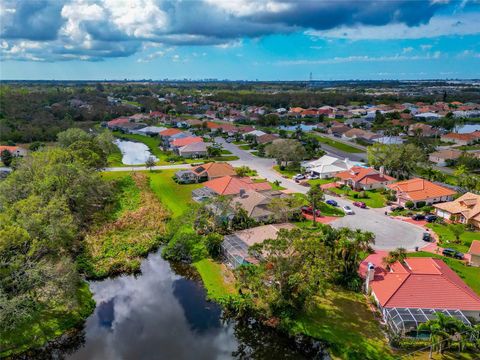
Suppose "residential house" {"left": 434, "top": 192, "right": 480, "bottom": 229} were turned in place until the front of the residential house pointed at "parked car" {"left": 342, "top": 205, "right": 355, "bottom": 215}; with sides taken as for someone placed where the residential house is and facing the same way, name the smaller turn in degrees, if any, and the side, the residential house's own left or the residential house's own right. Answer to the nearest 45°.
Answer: approximately 45° to the residential house's own right

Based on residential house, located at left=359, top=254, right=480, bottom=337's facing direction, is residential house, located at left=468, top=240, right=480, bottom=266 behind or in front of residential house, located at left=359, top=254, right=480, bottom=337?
in front

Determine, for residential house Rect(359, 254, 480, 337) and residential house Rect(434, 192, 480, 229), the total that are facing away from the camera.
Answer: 1

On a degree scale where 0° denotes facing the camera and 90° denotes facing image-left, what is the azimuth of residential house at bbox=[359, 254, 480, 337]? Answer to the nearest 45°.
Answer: approximately 180°

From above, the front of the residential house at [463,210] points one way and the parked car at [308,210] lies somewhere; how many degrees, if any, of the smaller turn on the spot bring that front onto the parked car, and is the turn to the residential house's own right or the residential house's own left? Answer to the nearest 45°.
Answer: approximately 45° to the residential house's own right

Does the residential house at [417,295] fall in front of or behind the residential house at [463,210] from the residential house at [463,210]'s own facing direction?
in front

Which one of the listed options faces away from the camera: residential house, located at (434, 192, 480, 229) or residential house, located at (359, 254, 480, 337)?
residential house, located at (359, 254, 480, 337)

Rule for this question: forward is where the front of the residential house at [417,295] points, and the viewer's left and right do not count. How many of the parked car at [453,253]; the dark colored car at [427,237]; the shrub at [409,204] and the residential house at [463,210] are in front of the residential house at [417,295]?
4

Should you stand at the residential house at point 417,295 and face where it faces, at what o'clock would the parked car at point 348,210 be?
The parked car is roughly at 11 o'clock from the residential house.

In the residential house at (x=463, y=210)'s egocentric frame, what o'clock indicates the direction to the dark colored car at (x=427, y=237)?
The dark colored car is roughly at 11 o'clock from the residential house.

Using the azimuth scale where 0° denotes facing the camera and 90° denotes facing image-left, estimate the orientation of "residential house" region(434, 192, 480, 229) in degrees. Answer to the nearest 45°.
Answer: approximately 45°

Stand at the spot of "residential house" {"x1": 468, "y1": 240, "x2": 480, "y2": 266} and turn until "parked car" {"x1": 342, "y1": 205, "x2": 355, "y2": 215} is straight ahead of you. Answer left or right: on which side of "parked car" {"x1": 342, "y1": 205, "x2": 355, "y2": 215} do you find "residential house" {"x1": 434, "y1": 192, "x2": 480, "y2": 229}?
right
